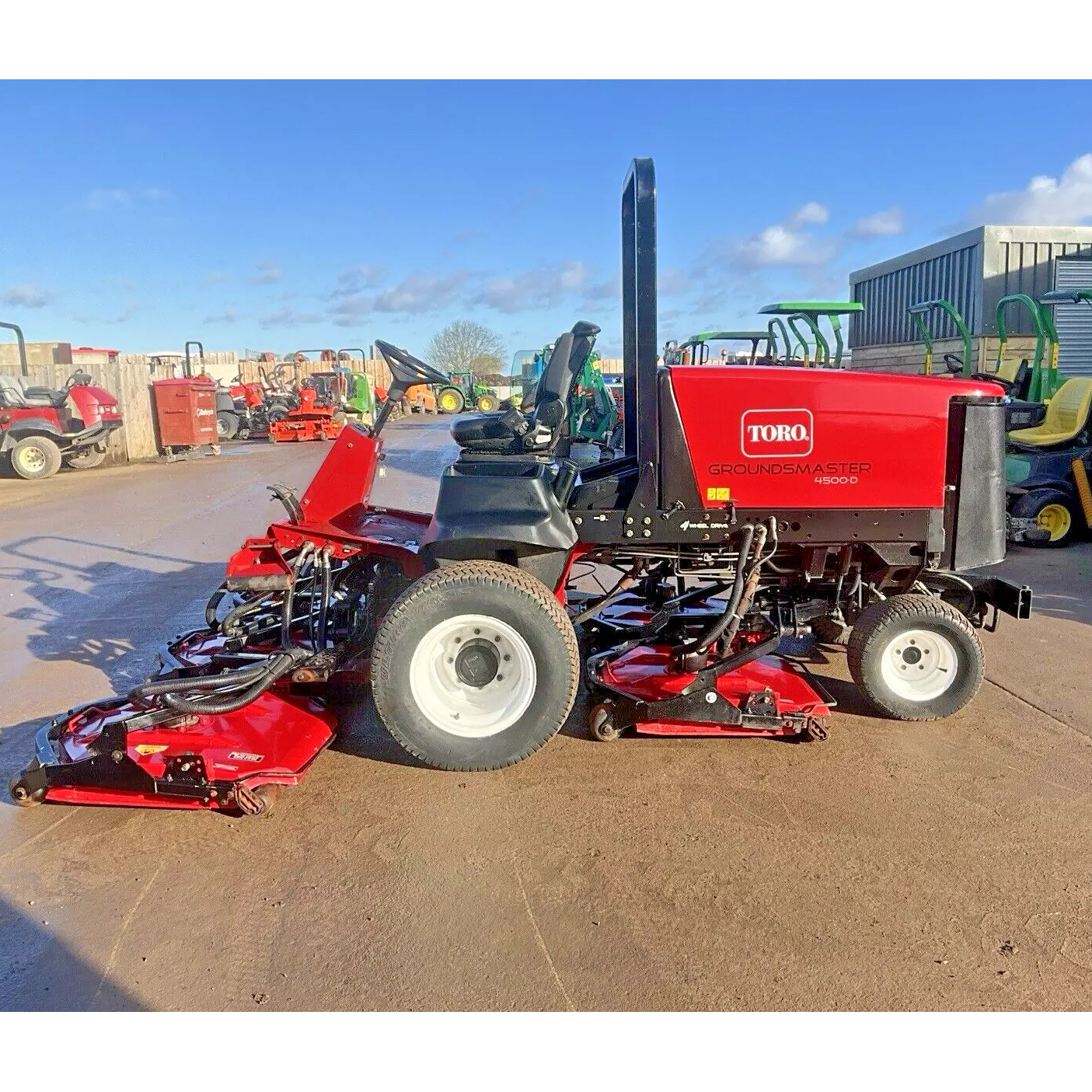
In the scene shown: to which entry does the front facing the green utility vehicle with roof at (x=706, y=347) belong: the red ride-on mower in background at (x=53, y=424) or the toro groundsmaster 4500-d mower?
the red ride-on mower in background

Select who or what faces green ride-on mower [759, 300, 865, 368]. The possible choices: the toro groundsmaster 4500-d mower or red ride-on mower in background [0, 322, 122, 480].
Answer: the red ride-on mower in background

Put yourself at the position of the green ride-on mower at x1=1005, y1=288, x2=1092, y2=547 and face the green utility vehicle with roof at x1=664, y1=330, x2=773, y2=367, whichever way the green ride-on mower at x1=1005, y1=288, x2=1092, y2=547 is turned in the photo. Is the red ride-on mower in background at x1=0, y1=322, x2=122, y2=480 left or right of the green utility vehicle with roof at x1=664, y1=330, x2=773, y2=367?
left

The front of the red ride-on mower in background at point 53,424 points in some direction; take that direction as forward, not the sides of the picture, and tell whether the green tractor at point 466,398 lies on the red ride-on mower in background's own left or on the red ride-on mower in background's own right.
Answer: on the red ride-on mower in background's own left

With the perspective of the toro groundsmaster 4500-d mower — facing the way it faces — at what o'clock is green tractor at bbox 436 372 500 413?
The green tractor is roughly at 3 o'clock from the toro groundsmaster 4500-d mower.

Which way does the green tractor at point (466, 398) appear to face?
to the viewer's right

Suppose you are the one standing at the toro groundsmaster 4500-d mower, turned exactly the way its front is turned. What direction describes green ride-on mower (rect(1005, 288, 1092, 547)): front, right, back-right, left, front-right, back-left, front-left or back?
back-right

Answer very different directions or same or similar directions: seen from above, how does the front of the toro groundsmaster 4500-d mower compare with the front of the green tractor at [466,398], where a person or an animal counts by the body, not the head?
very different directions

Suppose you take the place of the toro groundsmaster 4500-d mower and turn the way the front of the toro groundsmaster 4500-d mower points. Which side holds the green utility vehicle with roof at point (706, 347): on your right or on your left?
on your right

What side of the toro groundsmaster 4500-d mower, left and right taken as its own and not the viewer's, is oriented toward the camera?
left

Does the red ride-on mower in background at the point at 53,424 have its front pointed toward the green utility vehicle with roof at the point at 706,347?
yes

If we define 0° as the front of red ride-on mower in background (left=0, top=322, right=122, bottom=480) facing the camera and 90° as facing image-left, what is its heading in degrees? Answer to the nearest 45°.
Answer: approximately 315°
